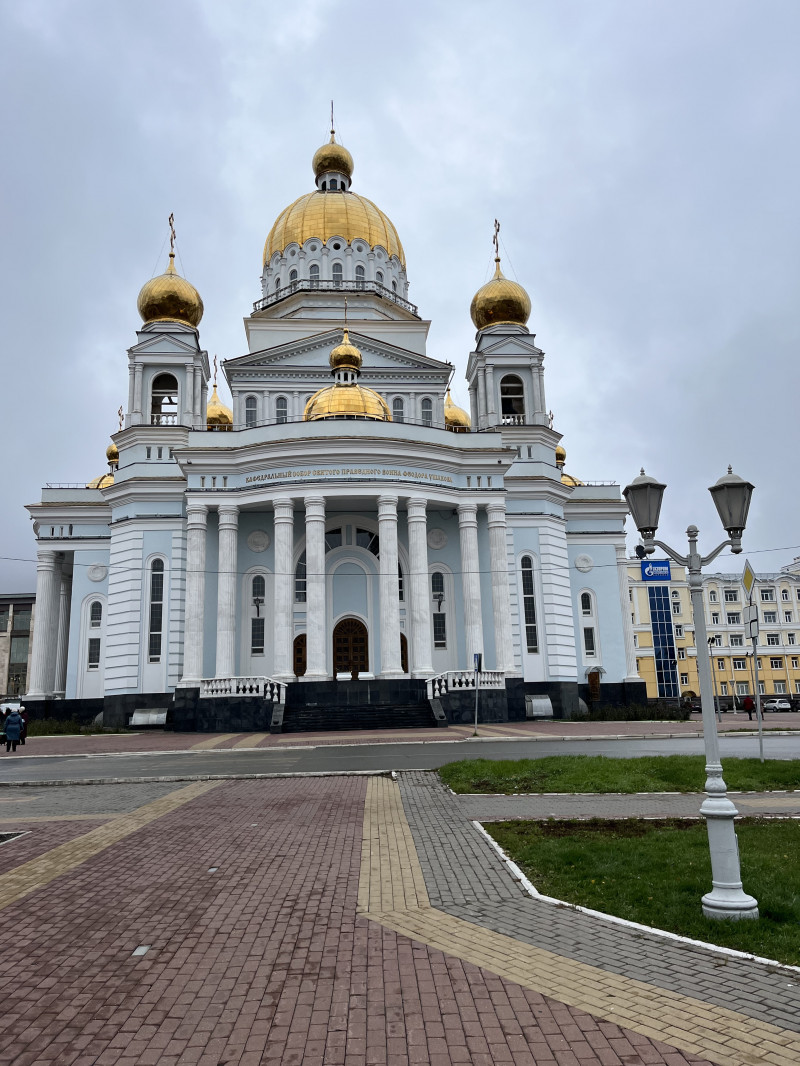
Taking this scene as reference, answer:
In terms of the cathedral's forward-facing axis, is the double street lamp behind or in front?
in front

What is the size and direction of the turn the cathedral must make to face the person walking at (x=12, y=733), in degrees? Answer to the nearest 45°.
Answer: approximately 45° to its right

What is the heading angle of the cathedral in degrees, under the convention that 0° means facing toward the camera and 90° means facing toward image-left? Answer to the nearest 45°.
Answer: approximately 0°

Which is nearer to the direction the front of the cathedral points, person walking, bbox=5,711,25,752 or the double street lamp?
the double street lamp
